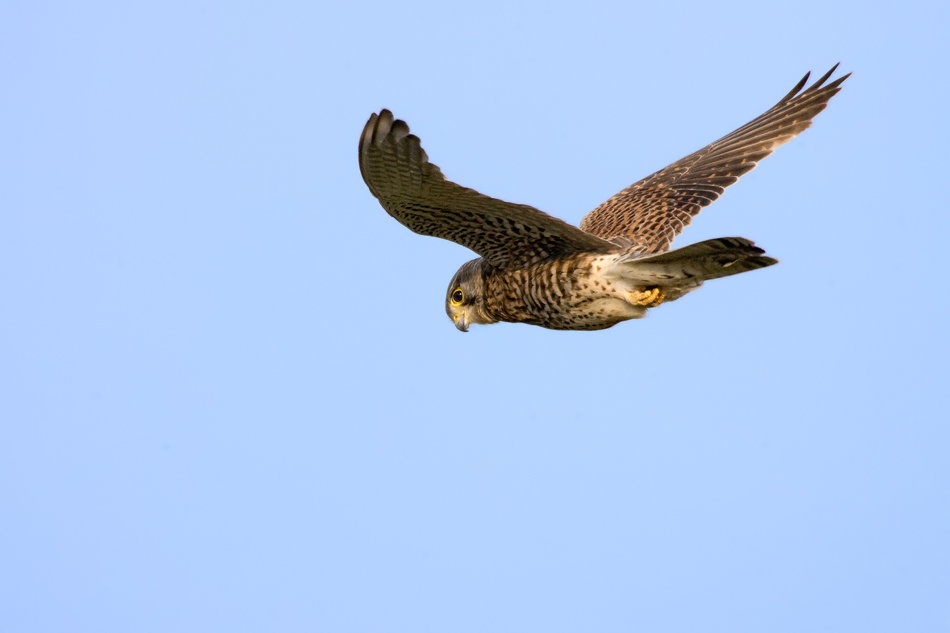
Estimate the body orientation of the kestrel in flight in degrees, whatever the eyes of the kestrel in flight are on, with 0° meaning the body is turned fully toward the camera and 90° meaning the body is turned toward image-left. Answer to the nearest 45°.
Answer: approximately 90°
